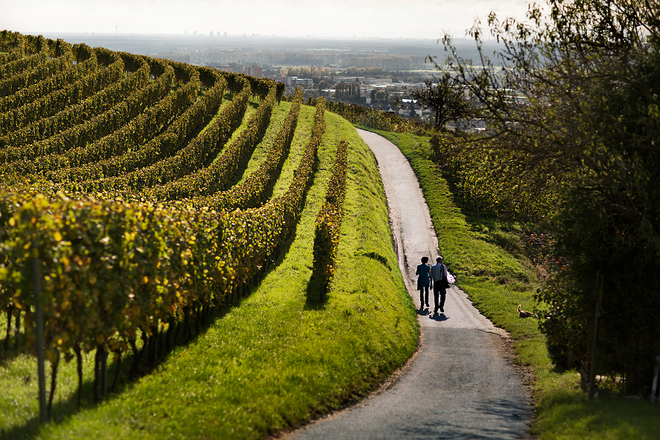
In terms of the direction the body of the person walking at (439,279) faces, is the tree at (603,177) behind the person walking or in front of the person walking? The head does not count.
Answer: behind

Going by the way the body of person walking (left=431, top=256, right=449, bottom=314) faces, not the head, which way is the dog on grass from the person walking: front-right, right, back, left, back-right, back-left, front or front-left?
right

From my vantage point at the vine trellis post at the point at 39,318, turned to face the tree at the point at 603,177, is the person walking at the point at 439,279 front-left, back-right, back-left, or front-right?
front-left

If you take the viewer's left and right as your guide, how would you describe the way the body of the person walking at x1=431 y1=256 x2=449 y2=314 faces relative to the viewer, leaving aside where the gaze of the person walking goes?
facing away from the viewer

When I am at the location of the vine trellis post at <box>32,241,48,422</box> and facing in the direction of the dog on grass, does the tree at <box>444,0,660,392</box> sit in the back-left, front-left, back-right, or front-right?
front-right
